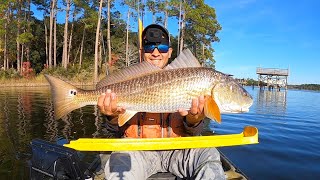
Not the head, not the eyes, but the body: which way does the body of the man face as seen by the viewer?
toward the camera

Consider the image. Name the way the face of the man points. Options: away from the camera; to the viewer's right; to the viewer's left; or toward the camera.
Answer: toward the camera
